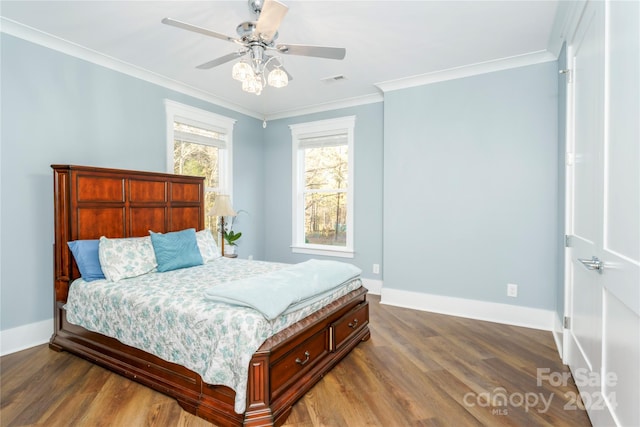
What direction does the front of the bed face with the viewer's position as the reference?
facing the viewer and to the right of the viewer

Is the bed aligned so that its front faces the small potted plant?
no

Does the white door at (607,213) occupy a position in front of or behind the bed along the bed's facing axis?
in front

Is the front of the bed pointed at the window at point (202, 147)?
no

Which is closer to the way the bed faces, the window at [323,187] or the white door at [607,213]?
the white door

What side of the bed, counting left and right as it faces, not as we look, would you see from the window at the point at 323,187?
left
